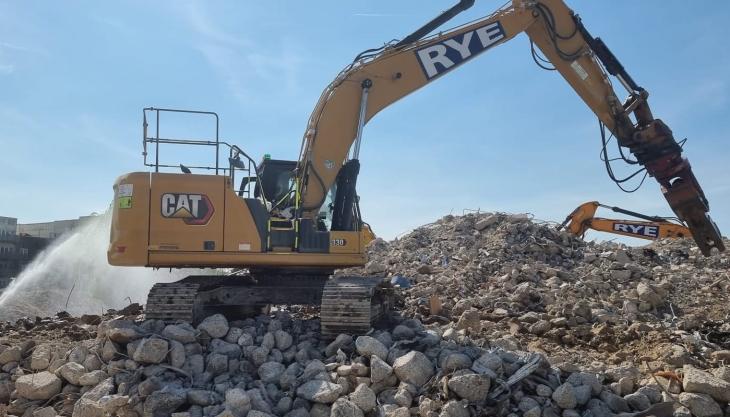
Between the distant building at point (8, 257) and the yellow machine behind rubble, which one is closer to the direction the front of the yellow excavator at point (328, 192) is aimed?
the yellow machine behind rubble

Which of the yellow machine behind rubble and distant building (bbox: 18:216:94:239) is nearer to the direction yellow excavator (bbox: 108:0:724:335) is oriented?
the yellow machine behind rubble

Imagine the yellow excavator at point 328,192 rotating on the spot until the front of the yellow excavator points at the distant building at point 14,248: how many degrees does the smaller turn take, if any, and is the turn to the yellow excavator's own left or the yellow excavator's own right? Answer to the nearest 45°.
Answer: approximately 135° to the yellow excavator's own left

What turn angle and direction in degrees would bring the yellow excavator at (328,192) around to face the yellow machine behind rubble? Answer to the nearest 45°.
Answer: approximately 45° to its left

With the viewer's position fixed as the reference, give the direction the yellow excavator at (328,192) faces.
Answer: facing to the right of the viewer

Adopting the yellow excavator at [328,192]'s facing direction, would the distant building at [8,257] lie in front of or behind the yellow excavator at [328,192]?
behind
